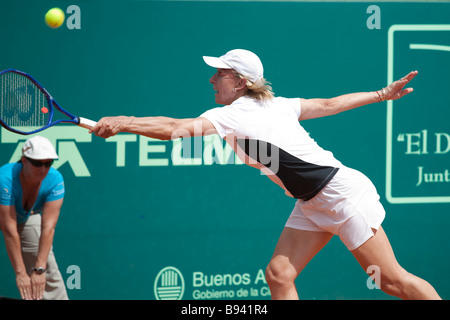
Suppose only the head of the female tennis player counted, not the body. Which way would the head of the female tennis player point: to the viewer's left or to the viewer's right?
to the viewer's left

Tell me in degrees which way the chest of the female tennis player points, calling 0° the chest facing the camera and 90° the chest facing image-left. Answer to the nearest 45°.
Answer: approximately 90°

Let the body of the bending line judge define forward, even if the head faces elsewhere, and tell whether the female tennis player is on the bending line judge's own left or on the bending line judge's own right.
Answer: on the bending line judge's own left

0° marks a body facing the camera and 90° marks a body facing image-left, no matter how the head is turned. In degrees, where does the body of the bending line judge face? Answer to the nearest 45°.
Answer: approximately 0°
